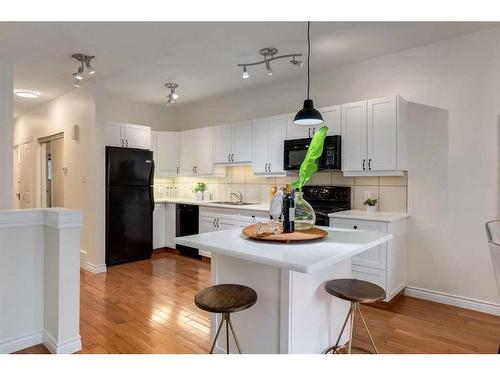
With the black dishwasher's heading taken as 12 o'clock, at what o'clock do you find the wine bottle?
The wine bottle is roughly at 10 o'clock from the black dishwasher.

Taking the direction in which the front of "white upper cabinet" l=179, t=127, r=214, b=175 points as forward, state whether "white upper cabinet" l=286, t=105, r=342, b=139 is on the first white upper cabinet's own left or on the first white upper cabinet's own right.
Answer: on the first white upper cabinet's own left

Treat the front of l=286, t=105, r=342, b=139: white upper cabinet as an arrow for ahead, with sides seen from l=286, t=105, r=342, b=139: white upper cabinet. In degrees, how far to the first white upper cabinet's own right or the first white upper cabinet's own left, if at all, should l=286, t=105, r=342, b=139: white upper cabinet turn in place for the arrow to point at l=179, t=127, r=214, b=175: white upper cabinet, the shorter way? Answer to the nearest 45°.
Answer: approximately 90° to the first white upper cabinet's own right
